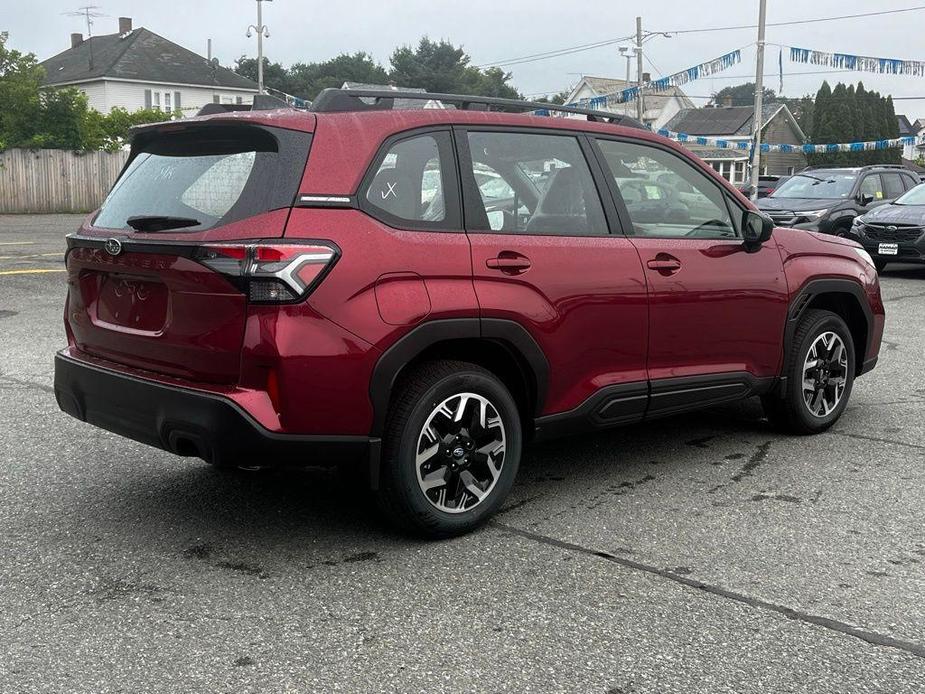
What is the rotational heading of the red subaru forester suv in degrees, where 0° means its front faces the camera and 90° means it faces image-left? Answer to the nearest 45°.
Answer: approximately 225°

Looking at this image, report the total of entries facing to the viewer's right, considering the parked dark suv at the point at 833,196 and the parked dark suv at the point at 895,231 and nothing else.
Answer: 0

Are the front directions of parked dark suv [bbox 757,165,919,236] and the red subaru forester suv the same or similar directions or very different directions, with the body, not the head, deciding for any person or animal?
very different directions

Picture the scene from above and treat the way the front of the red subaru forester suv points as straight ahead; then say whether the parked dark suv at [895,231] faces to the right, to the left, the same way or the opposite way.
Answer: the opposite way

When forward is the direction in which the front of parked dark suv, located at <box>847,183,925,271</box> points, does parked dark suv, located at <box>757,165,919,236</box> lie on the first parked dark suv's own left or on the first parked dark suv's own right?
on the first parked dark suv's own right

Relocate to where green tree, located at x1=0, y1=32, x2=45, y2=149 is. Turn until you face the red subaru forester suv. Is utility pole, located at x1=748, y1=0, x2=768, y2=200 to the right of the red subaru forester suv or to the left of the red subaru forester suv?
left

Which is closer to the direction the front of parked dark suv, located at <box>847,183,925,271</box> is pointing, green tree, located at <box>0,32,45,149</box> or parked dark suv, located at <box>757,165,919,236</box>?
the green tree

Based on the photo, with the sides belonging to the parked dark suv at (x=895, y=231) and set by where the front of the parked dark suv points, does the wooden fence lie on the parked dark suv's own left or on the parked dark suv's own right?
on the parked dark suv's own right

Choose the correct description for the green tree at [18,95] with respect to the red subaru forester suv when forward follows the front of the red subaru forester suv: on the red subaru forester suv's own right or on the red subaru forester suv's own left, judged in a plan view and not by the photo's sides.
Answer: on the red subaru forester suv's own left

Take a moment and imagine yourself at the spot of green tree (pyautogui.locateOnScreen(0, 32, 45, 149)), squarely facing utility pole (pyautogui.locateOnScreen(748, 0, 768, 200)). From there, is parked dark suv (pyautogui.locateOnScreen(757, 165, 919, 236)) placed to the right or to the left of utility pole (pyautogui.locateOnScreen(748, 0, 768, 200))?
right

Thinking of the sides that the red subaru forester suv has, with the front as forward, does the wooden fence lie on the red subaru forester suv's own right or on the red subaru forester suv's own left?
on the red subaru forester suv's own left

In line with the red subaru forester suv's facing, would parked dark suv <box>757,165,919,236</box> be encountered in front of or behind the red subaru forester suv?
in front

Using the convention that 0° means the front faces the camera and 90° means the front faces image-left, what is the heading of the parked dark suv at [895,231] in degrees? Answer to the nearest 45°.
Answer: approximately 45°

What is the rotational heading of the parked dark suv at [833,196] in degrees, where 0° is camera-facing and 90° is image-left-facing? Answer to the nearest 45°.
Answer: approximately 45°

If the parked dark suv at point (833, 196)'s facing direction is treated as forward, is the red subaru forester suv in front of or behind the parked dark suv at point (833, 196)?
in front

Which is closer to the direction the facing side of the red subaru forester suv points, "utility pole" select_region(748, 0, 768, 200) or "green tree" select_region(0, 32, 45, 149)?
the utility pole
